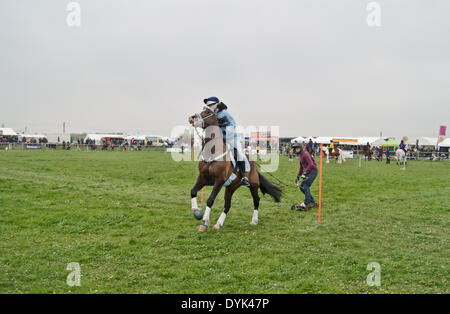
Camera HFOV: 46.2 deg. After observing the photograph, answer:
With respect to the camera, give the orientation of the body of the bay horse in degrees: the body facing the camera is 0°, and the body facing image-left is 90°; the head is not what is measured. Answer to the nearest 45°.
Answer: approximately 45°

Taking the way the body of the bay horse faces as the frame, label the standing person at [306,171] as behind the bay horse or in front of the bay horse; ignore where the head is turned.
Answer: behind

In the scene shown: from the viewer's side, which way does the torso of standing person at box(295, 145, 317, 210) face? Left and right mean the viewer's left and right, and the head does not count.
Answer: facing to the left of the viewer

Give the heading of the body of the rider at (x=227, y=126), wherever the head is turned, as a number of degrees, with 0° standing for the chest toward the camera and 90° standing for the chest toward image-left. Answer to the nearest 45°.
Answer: approximately 45°
